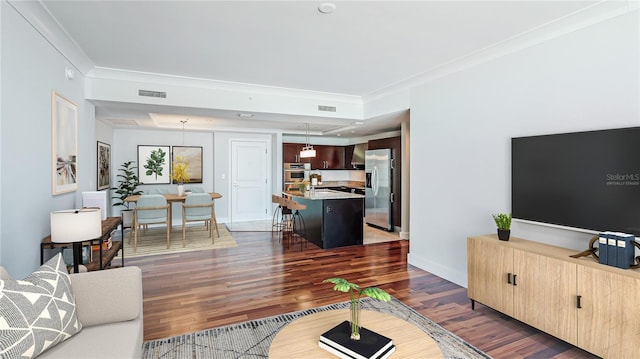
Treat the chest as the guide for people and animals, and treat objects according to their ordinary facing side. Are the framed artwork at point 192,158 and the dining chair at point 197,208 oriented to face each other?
yes

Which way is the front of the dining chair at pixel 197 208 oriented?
away from the camera

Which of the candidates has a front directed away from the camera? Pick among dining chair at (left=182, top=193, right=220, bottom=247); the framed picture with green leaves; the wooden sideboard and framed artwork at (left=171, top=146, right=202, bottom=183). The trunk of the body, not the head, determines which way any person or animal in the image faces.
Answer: the dining chair

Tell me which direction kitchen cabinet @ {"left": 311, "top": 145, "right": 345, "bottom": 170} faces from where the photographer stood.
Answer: facing the viewer

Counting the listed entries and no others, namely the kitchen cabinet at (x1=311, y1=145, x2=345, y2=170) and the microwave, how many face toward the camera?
2

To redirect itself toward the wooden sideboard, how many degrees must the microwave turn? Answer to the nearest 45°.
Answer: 0° — it already faces it

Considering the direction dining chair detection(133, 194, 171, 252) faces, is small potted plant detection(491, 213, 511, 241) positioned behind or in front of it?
behind

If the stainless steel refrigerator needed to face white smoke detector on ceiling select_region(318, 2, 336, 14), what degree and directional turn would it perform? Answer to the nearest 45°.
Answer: approximately 45° to its left

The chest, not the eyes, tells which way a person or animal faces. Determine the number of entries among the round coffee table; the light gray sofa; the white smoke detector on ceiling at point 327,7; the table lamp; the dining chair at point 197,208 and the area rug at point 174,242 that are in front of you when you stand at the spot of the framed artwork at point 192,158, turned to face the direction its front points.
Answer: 6

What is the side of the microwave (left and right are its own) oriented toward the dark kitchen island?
front

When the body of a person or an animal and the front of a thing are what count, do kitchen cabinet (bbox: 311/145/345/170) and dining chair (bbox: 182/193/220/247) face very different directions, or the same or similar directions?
very different directions

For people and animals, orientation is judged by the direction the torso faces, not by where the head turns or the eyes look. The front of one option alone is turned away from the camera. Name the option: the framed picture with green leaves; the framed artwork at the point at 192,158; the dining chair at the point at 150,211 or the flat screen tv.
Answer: the dining chair

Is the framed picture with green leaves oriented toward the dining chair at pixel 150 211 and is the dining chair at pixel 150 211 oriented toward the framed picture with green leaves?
yes

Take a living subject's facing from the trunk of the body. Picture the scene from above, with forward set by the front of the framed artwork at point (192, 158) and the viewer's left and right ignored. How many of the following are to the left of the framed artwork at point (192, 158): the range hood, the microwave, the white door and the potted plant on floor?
3

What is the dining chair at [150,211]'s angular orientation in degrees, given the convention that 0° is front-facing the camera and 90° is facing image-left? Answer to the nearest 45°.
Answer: approximately 180°

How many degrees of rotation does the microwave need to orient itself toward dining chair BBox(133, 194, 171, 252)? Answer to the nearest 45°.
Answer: approximately 45° to its right

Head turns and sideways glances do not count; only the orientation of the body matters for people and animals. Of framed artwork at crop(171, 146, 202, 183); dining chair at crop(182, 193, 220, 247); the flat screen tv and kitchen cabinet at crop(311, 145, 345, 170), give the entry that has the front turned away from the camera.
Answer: the dining chair

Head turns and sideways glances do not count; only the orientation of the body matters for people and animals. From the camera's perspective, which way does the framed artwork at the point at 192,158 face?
toward the camera

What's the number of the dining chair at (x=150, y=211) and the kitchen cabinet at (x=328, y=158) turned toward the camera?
1

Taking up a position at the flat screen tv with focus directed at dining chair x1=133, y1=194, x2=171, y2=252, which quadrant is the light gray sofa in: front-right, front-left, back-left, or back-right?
front-left

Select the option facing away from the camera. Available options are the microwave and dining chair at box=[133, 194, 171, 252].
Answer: the dining chair

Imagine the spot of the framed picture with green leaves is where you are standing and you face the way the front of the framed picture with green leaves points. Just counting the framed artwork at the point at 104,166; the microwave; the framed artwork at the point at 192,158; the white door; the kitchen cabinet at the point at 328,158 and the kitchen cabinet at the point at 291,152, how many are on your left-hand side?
5

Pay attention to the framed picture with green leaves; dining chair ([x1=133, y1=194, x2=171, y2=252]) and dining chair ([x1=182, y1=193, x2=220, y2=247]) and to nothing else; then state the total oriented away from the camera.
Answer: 2

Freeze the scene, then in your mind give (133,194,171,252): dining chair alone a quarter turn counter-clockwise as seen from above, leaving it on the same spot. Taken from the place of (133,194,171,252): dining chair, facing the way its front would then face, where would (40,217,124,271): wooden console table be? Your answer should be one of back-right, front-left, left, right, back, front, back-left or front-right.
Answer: left

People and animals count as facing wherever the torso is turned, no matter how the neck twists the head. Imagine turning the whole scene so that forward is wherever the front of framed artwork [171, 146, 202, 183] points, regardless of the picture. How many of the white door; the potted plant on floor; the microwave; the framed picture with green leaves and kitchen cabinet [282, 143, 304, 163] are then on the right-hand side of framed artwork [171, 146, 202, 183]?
2
